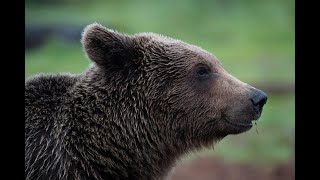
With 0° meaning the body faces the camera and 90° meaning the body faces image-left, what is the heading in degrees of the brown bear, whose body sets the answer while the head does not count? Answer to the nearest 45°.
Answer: approximately 270°
